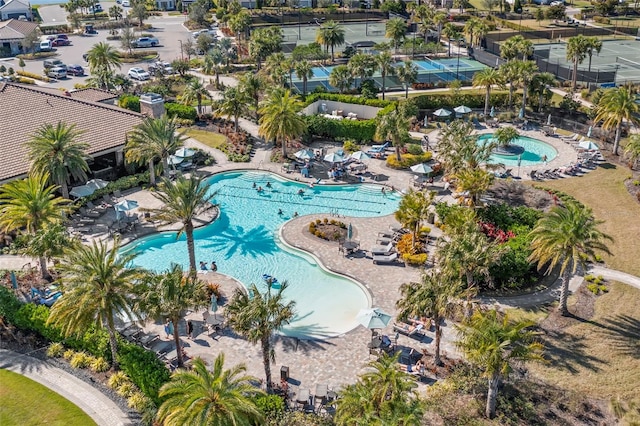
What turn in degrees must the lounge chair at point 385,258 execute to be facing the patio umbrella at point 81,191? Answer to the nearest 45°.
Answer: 0° — it already faces it

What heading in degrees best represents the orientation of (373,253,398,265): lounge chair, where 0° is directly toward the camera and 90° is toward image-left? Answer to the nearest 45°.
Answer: approximately 90°

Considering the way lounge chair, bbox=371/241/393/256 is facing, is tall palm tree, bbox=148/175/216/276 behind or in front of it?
in front

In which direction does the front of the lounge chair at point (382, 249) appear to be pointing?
to the viewer's left

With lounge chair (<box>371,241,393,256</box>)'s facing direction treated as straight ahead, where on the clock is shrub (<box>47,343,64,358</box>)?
The shrub is roughly at 11 o'clock from the lounge chair.

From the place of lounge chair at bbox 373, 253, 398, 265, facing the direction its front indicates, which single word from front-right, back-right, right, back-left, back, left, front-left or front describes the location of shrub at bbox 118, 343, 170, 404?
front-left

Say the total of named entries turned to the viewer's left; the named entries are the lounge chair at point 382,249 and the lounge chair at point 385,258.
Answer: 2

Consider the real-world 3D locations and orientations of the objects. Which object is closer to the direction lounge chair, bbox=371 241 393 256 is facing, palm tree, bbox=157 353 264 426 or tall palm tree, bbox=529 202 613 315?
the palm tree

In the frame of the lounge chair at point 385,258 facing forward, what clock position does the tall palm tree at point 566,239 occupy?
The tall palm tree is roughly at 7 o'clock from the lounge chair.

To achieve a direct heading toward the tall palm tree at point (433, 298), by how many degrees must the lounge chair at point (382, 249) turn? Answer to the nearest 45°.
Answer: approximately 90° to its left

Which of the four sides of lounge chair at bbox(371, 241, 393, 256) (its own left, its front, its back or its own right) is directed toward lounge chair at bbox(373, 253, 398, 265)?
left

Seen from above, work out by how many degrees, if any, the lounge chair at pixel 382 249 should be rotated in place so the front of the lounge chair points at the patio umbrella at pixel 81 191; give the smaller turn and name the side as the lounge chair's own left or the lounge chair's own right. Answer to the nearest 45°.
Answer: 0° — it already faces it

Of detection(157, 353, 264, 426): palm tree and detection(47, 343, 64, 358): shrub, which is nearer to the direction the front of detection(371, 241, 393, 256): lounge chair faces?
the shrub
